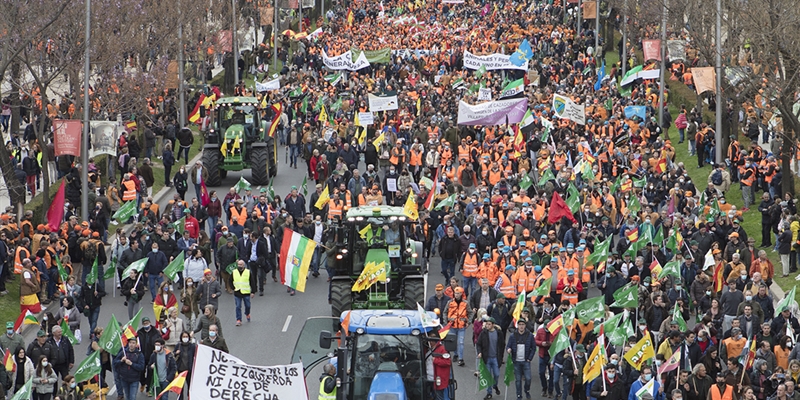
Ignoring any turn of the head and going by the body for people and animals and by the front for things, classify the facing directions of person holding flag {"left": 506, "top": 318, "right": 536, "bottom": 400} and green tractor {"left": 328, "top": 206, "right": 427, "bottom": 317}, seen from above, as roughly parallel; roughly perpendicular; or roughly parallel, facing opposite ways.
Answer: roughly parallel

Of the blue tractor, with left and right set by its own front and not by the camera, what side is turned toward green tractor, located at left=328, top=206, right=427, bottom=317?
back

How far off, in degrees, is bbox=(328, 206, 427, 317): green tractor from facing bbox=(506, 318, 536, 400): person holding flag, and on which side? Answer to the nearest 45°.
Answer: approximately 45° to its left

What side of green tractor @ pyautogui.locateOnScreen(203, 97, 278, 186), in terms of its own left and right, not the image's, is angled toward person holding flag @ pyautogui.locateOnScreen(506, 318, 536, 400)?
front

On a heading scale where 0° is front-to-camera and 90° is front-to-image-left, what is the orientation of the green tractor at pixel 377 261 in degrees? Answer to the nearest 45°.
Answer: approximately 0°

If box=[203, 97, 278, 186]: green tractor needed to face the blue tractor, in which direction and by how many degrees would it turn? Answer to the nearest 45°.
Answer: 0° — it already faces it

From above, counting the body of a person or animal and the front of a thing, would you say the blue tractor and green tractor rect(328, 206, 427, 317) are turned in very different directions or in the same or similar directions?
same or similar directions

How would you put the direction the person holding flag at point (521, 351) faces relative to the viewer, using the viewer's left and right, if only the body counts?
facing the viewer

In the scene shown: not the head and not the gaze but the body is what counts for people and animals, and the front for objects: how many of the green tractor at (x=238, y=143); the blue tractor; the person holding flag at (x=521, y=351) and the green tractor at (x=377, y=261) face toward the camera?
4

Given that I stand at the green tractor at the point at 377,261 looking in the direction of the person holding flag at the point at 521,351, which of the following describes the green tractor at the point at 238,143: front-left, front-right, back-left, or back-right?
back-left

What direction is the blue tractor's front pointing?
toward the camera

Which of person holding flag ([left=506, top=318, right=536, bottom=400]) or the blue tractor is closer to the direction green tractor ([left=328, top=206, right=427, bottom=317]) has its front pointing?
the blue tractor
